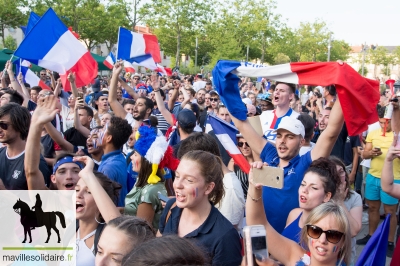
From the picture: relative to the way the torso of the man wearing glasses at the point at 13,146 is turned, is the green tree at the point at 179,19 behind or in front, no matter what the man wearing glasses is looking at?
behind

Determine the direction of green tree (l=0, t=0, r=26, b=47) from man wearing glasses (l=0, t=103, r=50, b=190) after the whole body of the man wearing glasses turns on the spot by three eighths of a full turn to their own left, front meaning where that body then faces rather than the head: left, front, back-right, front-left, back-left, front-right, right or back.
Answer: left

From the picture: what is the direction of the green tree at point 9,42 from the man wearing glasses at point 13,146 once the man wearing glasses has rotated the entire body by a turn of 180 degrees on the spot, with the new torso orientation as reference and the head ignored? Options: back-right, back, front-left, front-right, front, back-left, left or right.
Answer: front-left

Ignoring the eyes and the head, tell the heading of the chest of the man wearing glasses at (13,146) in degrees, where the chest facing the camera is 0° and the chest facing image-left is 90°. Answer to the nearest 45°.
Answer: approximately 45°
